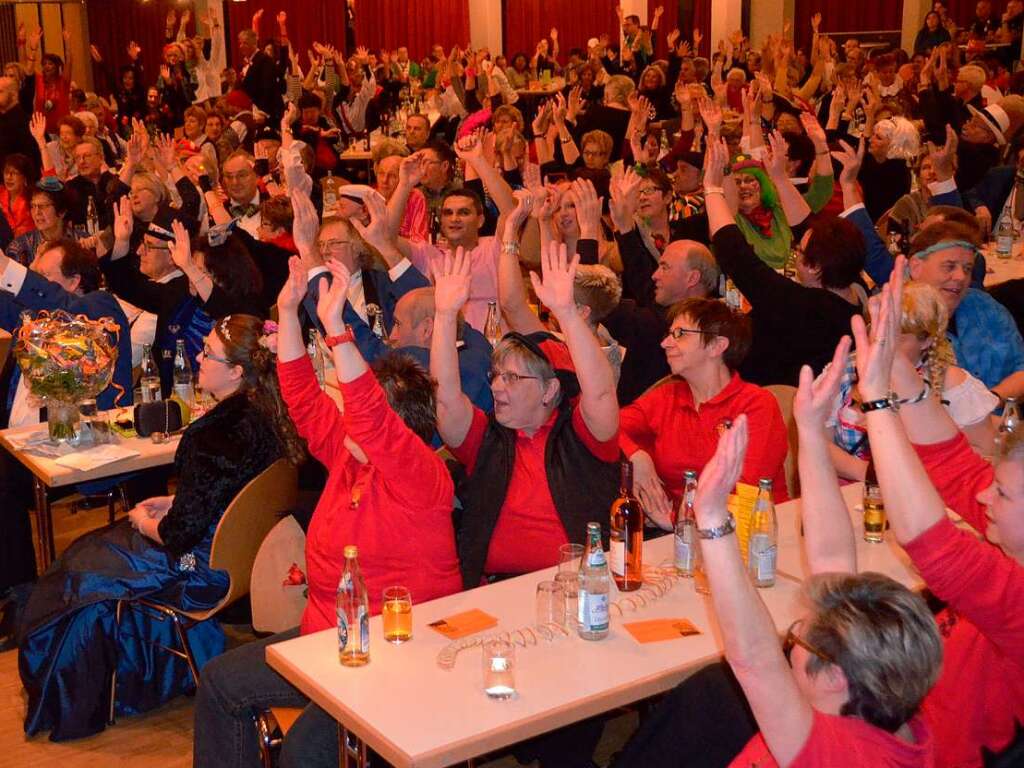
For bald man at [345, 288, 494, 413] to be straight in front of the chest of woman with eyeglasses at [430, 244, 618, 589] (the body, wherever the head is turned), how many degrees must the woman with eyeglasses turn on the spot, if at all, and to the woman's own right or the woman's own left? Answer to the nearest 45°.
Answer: approximately 135° to the woman's own right

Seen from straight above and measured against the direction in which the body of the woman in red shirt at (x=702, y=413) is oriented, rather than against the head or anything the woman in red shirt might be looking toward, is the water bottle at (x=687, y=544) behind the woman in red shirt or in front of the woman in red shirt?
in front

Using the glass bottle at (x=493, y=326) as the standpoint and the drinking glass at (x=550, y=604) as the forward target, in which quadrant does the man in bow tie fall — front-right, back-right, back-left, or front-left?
back-right

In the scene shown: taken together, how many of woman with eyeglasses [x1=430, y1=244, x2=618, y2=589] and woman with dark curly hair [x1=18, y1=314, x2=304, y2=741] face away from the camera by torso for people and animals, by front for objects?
0

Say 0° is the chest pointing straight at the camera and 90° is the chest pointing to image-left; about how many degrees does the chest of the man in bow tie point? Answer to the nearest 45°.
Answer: approximately 45°

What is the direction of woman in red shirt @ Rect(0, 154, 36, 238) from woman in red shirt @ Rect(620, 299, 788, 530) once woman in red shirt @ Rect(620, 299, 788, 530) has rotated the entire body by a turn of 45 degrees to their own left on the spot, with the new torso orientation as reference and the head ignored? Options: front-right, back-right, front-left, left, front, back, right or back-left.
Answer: back-right

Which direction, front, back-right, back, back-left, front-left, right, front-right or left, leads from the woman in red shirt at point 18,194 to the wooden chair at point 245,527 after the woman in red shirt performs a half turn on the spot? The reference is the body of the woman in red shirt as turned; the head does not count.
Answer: back-right

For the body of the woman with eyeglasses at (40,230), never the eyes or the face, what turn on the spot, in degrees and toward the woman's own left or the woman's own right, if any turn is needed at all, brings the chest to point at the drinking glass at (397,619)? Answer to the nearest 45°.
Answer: approximately 45° to the woman's own left
